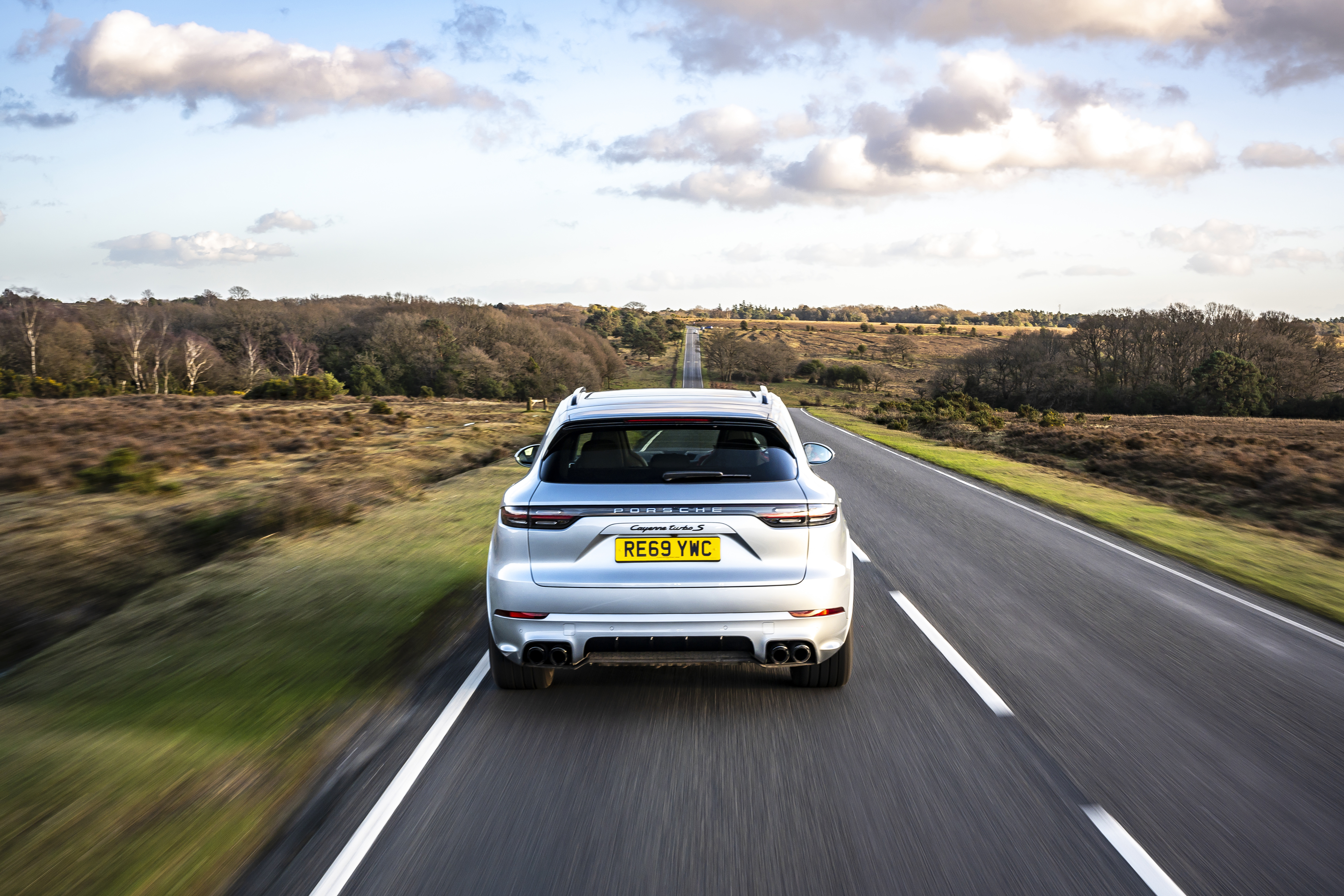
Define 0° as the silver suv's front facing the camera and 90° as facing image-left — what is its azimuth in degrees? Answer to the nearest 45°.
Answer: approximately 180°

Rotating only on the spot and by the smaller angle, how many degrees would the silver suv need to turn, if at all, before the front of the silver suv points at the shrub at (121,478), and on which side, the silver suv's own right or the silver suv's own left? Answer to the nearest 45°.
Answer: approximately 45° to the silver suv's own left
